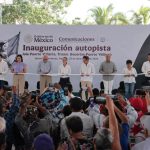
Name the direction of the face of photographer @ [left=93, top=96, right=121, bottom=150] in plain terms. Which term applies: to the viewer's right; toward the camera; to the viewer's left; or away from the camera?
away from the camera

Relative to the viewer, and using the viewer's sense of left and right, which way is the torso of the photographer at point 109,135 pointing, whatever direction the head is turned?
facing away from the viewer

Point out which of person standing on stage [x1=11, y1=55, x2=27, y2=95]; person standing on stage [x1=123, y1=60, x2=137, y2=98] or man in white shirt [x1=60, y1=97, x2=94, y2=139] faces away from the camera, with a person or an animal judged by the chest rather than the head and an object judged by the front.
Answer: the man in white shirt

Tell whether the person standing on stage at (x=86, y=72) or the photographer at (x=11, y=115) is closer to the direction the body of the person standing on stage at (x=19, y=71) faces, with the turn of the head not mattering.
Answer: the photographer

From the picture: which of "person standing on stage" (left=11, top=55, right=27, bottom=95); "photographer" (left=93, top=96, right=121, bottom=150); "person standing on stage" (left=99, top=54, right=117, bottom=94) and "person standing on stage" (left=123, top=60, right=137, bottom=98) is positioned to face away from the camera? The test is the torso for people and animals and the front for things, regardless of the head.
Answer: the photographer

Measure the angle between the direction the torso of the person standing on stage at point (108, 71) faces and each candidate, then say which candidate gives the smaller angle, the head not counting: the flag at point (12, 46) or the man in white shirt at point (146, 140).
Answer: the man in white shirt

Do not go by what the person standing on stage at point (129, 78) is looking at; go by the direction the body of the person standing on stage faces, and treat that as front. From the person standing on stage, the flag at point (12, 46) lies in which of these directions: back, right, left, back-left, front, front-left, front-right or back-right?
right

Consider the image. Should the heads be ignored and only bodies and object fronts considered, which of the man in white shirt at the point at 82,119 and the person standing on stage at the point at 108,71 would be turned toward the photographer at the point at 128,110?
the person standing on stage

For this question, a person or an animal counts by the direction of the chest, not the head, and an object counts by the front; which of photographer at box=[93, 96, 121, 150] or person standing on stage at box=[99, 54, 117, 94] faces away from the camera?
the photographer

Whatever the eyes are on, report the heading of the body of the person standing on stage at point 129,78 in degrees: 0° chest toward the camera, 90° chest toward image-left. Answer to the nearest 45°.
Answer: approximately 0°
